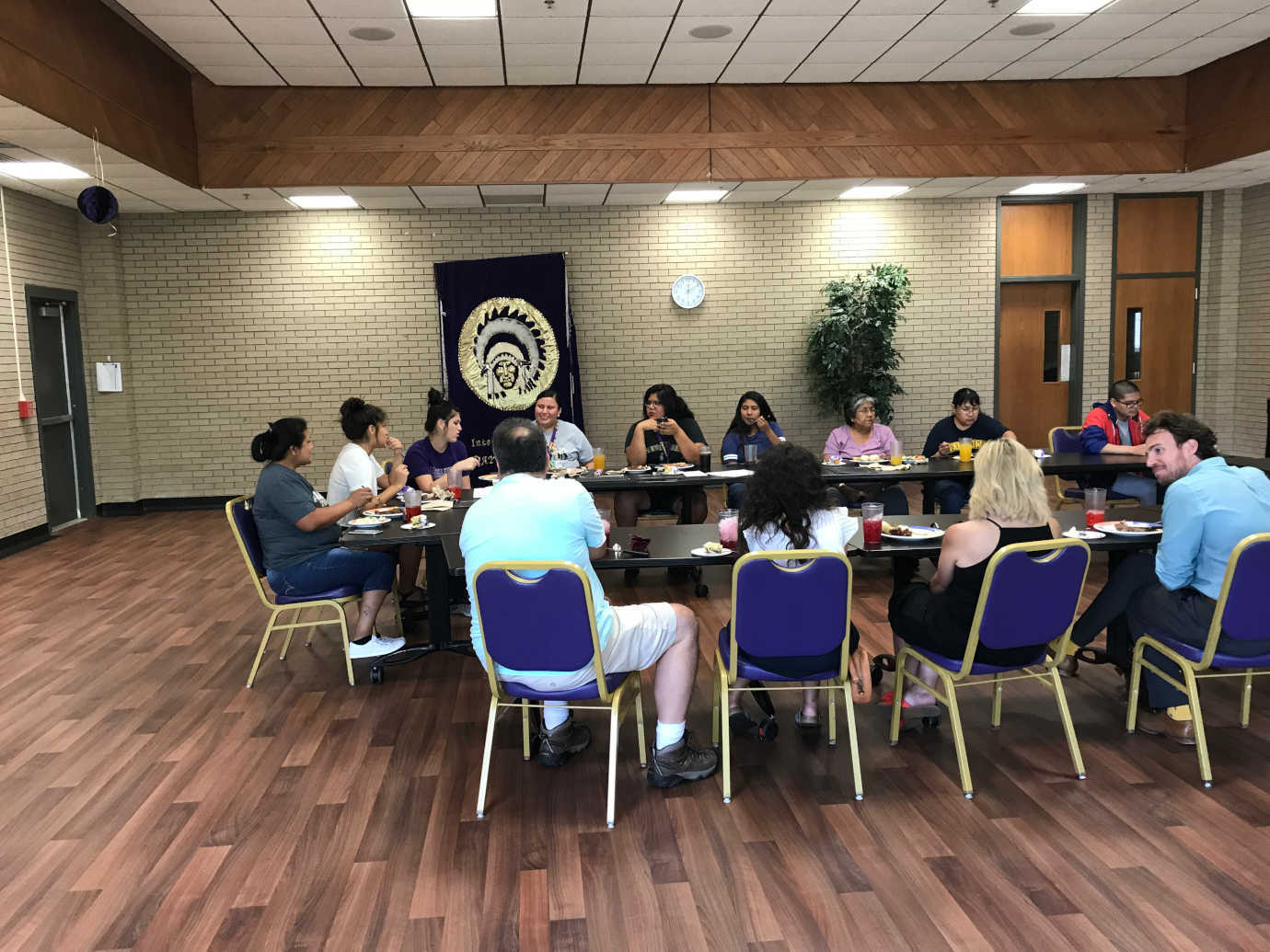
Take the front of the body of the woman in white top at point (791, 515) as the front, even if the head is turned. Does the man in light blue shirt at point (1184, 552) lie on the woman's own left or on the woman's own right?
on the woman's own right

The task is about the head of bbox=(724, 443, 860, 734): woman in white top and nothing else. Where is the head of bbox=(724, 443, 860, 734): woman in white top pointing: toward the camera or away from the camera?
away from the camera

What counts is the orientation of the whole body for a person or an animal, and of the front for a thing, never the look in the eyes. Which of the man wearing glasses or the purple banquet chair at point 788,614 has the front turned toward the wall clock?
the purple banquet chair

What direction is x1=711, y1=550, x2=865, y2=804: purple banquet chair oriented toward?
away from the camera

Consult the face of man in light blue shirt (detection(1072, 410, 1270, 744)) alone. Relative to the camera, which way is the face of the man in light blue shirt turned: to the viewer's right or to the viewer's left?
to the viewer's left

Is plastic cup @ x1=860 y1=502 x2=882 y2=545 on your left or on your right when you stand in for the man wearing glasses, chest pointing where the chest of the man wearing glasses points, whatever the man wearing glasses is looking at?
on your right

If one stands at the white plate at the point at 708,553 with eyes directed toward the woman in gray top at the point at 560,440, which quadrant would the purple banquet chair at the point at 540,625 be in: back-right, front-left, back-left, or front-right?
back-left

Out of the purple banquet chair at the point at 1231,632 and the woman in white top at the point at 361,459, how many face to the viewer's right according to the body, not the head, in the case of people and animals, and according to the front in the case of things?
1

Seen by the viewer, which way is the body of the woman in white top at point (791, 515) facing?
away from the camera
